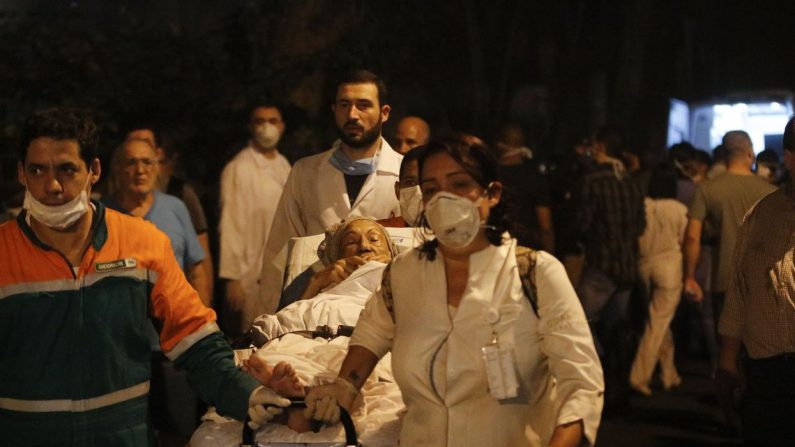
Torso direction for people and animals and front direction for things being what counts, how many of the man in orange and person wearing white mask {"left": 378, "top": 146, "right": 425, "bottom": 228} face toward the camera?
2

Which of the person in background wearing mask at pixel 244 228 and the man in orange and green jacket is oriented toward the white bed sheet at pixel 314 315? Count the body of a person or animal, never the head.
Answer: the person in background wearing mask

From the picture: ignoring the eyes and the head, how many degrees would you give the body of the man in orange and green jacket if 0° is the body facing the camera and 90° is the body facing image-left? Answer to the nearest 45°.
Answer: approximately 0°

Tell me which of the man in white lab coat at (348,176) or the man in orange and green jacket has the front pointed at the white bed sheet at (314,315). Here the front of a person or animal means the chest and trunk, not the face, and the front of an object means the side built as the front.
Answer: the man in white lab coat
